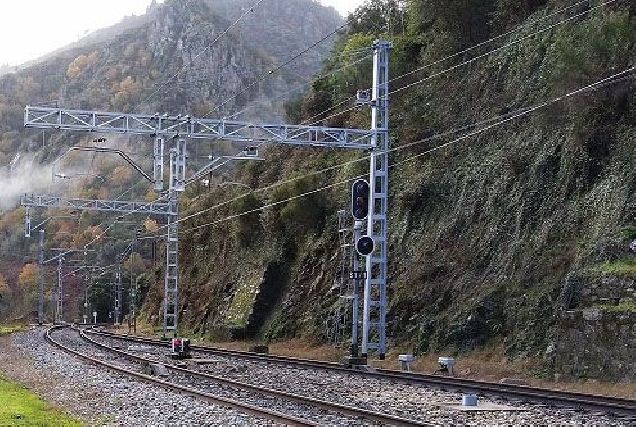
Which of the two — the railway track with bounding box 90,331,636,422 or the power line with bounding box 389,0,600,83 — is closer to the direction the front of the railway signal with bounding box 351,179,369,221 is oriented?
the railway track

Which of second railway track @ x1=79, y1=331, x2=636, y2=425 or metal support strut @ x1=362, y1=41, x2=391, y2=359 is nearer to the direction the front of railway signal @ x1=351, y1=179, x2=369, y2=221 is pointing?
the second railway track

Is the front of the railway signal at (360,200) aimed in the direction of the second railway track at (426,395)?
yes

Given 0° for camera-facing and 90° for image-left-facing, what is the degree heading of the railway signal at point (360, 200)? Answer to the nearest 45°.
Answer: approximately 0°

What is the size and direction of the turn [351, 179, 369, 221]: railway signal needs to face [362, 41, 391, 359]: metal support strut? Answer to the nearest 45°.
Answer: approximately 135° to its left

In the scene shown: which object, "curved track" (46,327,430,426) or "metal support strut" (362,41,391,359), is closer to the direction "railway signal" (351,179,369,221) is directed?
the curved track
